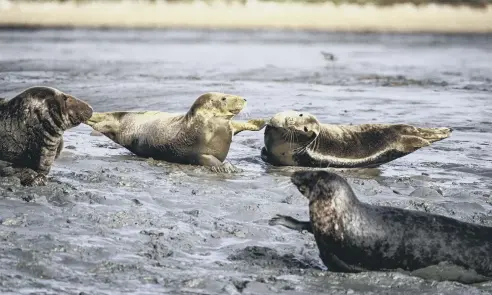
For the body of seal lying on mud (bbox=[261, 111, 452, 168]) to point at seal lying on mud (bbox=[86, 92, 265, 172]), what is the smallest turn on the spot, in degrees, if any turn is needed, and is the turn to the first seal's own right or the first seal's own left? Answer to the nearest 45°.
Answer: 0° — it already faces it

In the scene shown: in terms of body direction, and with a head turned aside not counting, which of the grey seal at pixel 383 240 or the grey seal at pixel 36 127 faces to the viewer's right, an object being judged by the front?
the grey seal at pixel 36 127

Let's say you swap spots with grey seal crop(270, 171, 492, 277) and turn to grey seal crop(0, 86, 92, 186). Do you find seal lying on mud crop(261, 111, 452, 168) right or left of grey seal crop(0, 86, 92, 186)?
right

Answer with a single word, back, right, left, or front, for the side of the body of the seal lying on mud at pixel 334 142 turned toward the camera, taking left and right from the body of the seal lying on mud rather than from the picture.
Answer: left

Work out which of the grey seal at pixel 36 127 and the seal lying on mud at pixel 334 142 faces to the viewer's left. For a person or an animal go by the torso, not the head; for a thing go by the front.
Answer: the seal lying on mud

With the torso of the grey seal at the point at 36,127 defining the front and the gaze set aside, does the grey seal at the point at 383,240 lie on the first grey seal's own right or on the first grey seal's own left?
on the first grey seal's own right

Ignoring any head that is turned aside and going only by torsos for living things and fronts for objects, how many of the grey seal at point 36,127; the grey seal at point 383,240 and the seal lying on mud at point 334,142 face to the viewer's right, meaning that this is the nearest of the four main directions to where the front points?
1

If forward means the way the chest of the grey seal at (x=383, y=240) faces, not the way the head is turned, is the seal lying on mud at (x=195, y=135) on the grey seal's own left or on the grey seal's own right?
on the grey seal's own right

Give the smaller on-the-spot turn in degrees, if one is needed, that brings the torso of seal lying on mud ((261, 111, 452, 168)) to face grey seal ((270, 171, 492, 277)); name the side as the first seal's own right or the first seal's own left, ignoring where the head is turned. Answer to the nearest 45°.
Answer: approximately 90° to the first seal's own left

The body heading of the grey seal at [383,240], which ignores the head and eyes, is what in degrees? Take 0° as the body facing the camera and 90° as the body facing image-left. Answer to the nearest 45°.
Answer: approximately 90°

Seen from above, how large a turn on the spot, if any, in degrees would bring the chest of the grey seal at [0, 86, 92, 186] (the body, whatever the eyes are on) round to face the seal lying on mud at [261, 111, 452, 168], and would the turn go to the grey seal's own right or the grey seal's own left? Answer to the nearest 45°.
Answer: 0° — it already faces it

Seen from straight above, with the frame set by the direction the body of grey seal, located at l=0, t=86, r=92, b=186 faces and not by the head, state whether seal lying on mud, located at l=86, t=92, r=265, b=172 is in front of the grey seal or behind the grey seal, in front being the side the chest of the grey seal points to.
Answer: in front

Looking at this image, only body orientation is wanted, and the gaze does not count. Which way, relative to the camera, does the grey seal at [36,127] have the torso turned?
to the viewer's right

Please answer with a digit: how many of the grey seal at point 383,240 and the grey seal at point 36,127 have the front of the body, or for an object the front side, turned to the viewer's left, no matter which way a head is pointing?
1
